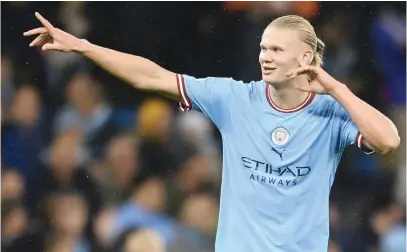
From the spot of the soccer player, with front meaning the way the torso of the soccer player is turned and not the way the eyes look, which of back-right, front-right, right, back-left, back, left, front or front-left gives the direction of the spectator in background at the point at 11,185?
back-right

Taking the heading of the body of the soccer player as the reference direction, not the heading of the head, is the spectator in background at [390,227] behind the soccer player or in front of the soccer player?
behind

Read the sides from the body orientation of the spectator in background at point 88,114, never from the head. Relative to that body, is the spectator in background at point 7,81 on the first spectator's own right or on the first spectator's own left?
on the first spectator's own right

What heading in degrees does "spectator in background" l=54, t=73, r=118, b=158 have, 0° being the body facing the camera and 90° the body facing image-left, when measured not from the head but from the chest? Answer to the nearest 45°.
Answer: approximately 0°

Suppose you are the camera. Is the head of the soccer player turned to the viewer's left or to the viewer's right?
to the viewer's left

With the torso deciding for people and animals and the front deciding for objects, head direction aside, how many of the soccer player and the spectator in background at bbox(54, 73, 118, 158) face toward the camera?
2

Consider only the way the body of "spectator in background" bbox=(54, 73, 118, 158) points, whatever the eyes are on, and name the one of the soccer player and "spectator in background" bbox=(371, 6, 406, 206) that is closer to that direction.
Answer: the soccer player
